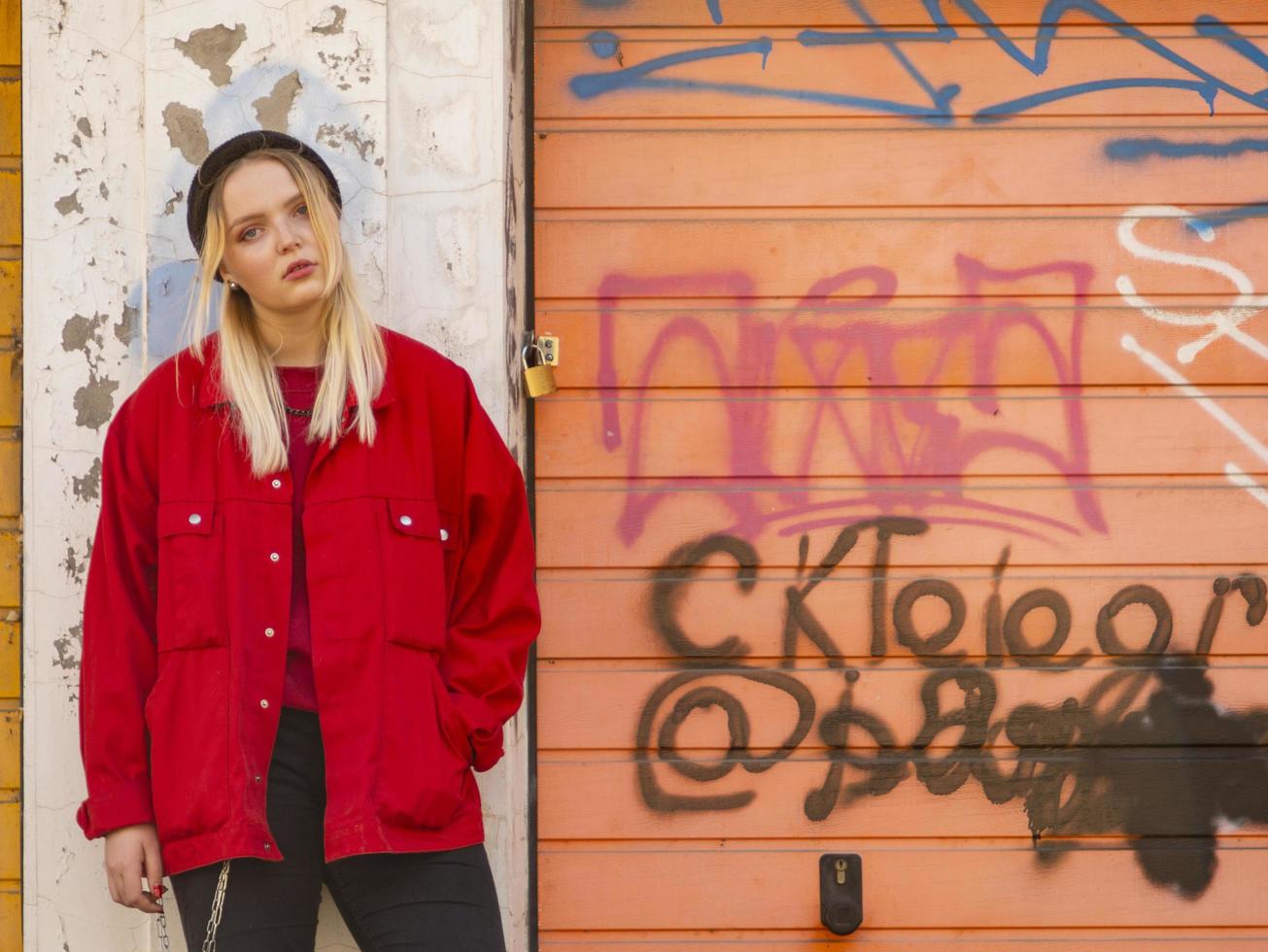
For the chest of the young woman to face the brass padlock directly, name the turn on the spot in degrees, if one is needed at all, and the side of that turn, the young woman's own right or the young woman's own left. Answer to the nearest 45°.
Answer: approximately 135° to the young woman's own left

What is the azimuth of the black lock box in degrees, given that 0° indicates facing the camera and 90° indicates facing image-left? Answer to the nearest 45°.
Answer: approximately 0°

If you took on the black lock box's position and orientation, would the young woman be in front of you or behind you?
in front

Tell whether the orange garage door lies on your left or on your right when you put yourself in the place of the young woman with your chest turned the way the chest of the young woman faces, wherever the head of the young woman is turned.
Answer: on your left

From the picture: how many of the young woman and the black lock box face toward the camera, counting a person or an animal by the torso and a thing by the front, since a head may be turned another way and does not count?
2

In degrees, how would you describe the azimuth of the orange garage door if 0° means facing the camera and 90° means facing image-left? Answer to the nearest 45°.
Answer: approximately 0°
